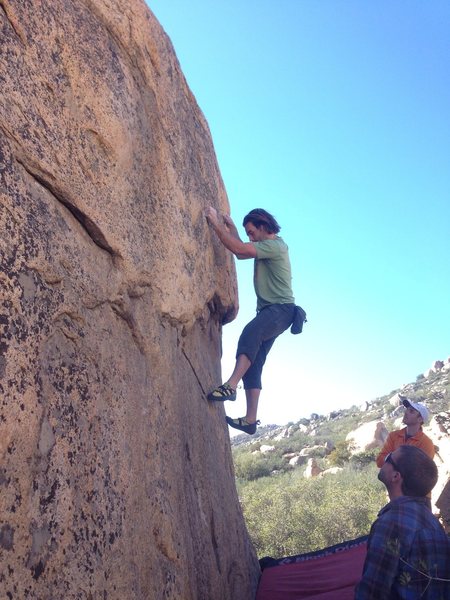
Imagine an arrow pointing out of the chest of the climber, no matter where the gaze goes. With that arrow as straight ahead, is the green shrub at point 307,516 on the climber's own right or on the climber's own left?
on the climber's own right

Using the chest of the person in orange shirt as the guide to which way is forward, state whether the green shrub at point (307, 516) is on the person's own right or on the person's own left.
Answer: on the person's own right

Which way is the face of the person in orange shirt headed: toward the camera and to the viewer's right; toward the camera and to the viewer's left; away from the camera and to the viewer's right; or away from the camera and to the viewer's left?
toward the camera and to the viewer's left

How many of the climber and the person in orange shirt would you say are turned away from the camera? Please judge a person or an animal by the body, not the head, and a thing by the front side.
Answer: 0

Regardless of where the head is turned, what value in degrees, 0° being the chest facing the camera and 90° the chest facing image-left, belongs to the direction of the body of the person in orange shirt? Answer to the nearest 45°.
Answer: approximately 45°

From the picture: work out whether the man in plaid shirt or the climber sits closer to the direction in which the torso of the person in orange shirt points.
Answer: the climber

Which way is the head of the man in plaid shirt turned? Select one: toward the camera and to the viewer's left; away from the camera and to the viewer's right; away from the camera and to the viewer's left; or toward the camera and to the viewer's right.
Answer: away from the camera and to the viewer's left

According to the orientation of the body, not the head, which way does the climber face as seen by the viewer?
to the viewer's left

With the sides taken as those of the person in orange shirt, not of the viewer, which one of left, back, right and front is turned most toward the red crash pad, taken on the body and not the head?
front

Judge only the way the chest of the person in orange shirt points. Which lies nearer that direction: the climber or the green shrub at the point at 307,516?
the climber
